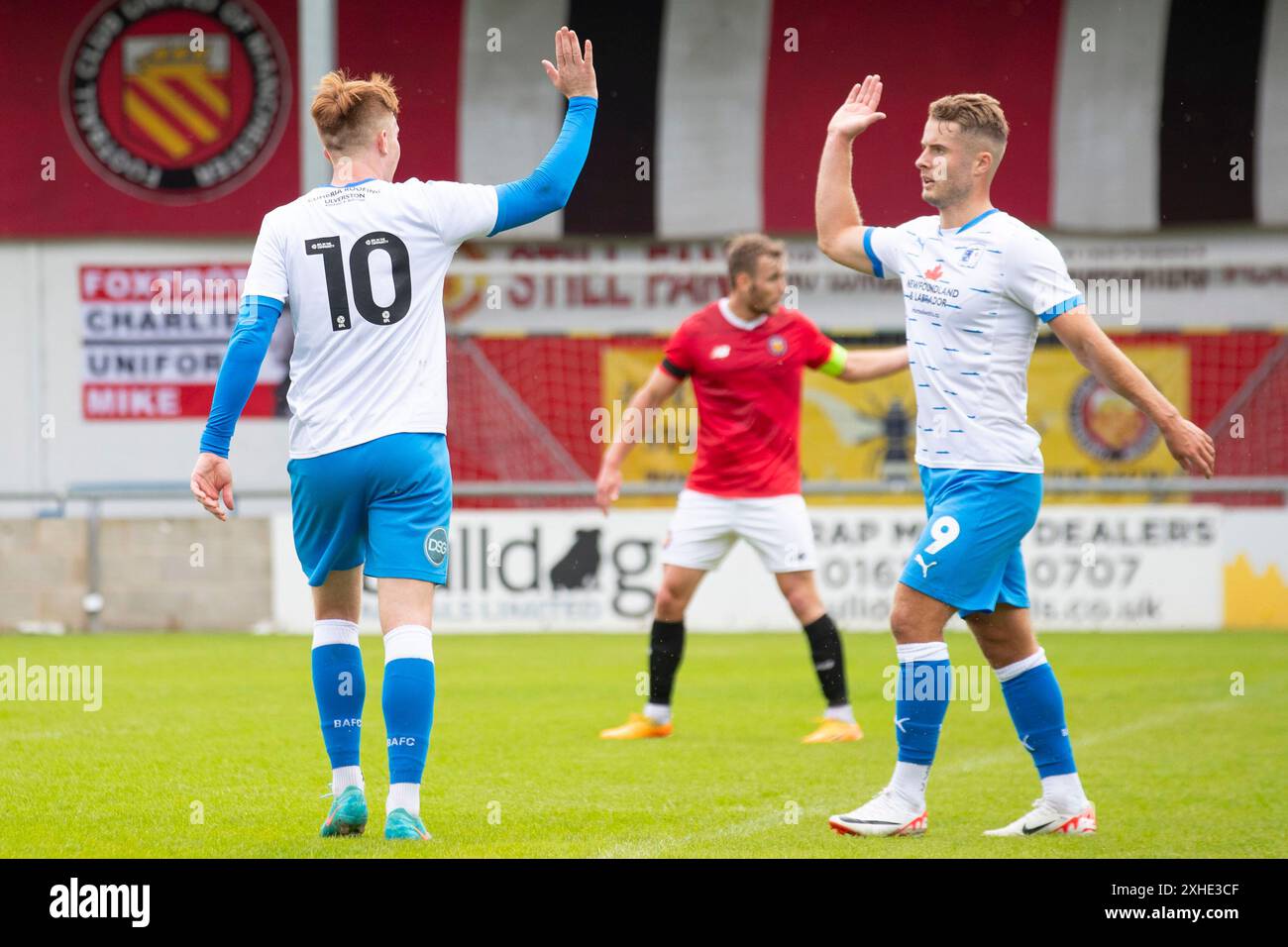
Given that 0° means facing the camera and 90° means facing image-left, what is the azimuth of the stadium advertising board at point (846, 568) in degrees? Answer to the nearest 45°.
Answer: approximately 0°

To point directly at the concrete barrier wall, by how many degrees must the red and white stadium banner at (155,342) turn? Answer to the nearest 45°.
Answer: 0° — it already faces it
